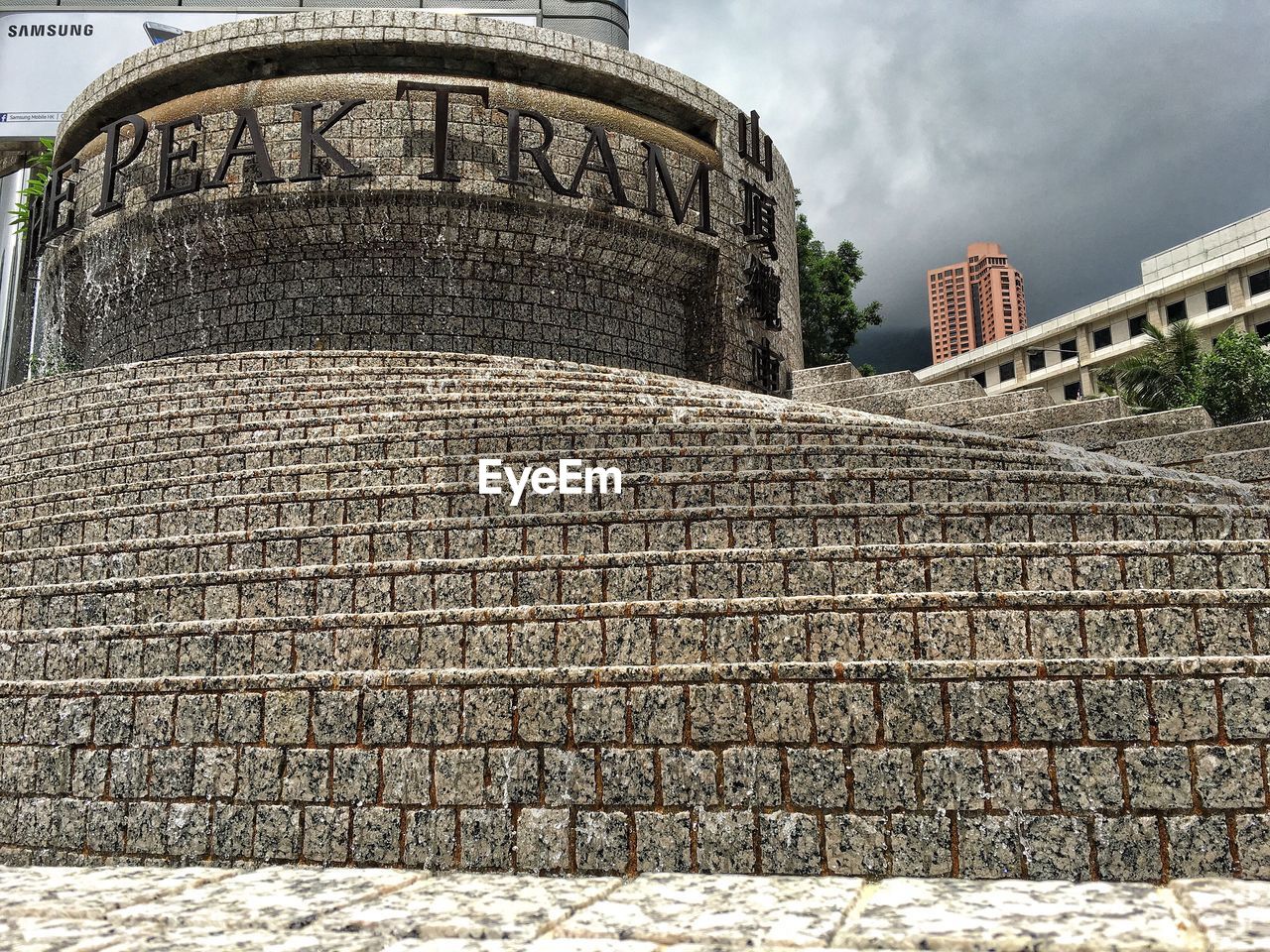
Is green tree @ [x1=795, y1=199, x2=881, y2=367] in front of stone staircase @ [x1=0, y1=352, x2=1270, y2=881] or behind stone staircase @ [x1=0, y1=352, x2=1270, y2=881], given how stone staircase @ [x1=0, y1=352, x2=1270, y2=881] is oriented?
behind

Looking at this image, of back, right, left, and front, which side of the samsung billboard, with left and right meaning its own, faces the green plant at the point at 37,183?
front

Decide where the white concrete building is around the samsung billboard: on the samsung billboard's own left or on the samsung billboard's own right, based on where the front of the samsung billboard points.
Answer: on the samsung billboard's own left

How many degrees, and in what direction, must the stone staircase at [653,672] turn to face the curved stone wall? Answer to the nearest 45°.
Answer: approximately 180°

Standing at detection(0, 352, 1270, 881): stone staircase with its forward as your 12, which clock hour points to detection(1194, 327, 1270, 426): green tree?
The green tree is roughly at 7 o'clock from the stone staircase.

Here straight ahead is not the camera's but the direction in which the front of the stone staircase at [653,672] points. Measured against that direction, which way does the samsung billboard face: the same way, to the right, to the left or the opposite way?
the same way

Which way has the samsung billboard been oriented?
toward the camera

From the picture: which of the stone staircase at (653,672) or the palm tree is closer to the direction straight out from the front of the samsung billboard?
the stone staircase

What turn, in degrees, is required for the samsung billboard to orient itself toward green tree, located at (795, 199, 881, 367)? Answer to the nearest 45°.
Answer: approximately 90° to its left

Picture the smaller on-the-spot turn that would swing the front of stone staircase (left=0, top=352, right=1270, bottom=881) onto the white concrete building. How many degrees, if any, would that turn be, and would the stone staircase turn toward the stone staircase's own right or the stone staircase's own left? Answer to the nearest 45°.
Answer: approximately 135° to the stone staircase's own left

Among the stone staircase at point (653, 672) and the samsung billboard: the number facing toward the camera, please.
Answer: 2

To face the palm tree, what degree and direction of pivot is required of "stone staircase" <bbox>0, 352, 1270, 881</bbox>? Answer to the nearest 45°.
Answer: approximately 135° to its left
